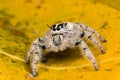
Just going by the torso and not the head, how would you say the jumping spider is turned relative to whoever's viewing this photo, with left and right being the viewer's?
facing the viewer and to the left of the viewer
